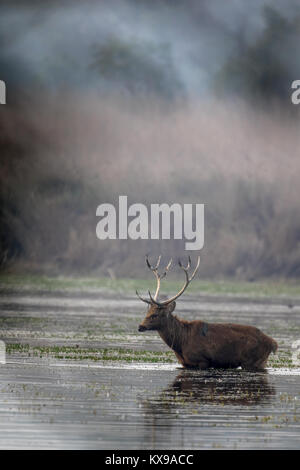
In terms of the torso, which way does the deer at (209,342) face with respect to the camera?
to the viewer's left
